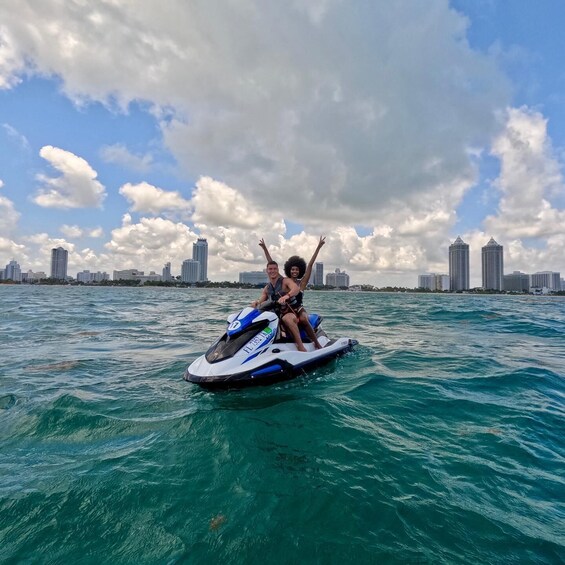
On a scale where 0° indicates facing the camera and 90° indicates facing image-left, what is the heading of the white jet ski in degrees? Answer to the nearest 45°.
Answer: approximately 45°

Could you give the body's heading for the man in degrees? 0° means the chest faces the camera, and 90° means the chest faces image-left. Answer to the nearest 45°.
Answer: approximately 45°

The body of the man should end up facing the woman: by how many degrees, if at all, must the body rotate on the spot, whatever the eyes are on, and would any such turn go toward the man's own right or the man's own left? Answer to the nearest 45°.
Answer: approximately 180°
